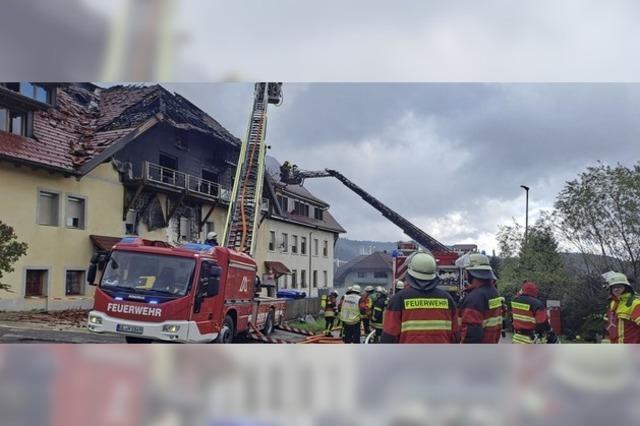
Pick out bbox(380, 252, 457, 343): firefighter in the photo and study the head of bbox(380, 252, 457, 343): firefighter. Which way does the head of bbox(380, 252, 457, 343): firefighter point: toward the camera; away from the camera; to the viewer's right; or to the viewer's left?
away from the camera

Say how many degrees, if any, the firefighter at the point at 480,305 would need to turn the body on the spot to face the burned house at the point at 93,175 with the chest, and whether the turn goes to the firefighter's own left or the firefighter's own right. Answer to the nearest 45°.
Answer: approximately 45° to the firefighter's own left

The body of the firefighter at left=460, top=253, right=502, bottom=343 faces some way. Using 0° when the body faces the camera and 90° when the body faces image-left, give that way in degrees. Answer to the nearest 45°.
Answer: approximately 135°

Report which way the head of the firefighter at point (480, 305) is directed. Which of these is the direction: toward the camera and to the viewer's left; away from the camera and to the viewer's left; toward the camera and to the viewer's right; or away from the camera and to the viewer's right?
away from the camera and to the viewer's left

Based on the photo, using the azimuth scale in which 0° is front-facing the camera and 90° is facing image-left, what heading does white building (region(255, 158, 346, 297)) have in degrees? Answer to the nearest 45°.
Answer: approximately 315°
